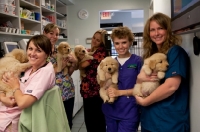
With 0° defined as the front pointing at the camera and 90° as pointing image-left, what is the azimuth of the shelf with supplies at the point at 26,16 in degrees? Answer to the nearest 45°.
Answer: approximately 315°

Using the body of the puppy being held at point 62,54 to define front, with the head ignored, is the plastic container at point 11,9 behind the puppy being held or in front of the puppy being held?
behind

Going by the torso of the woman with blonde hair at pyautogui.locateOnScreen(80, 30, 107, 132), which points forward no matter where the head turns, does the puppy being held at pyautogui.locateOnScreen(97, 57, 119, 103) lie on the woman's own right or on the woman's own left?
on the woman's own left

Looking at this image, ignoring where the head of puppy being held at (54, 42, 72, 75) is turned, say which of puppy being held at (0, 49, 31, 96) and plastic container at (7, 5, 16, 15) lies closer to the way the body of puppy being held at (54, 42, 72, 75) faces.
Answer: the puppy being held

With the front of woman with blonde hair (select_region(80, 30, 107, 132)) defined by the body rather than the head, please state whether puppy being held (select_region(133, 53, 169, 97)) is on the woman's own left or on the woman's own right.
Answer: on the woman's own left
